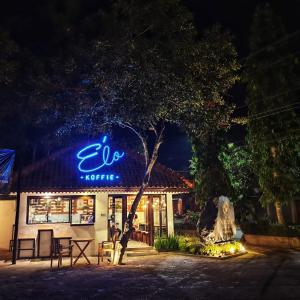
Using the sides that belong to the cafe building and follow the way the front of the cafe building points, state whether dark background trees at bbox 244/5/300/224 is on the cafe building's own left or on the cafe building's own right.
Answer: on the cafe building's own left

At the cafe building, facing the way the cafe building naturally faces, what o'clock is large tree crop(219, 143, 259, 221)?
The large tree is roughly at 8 o'clock from the cafe building.

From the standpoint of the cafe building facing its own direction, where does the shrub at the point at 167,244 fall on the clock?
The shrub is roughly at 9 o'clock from the cafe building.

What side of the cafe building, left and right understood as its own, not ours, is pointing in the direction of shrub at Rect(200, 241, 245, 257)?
left

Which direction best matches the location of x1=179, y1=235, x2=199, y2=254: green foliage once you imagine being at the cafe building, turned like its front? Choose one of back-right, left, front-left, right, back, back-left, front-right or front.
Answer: left

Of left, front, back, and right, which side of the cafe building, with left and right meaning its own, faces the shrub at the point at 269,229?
left

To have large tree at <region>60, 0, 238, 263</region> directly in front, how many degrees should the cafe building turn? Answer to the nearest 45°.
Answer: approximately 45° to its left

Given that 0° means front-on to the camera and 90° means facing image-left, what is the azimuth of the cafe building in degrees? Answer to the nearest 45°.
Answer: approximately 0°
